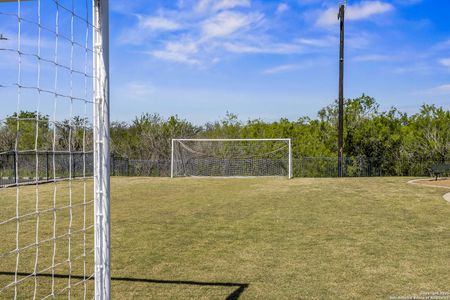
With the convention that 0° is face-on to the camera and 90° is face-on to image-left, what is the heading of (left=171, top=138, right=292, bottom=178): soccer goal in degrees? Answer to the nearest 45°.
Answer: approximately 0°
